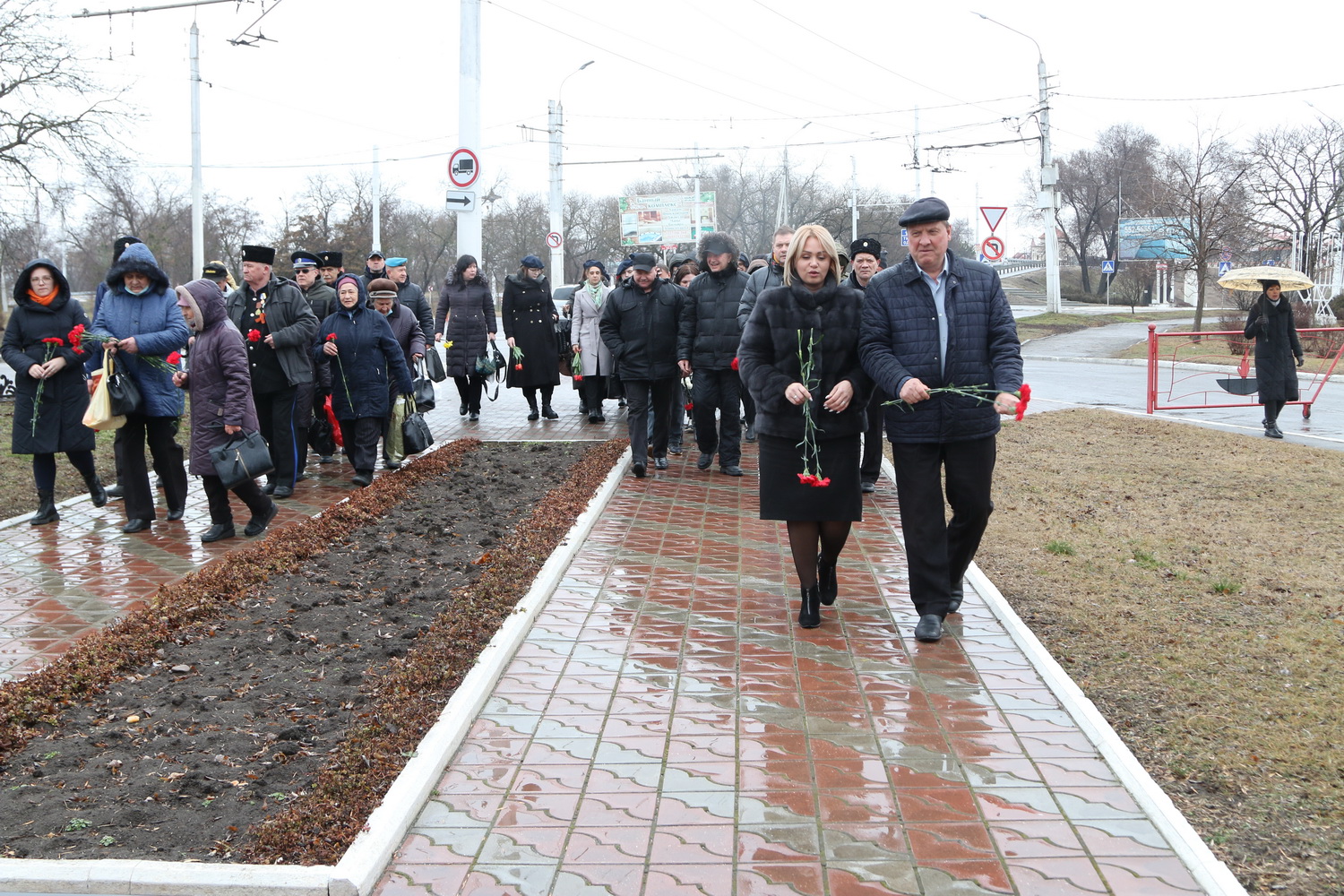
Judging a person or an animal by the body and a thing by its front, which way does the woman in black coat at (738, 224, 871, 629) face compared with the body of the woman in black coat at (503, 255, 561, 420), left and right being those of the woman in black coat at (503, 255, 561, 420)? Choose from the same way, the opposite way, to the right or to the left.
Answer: the same way

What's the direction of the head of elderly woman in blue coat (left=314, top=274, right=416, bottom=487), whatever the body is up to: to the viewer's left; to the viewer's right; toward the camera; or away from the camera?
toward the camera

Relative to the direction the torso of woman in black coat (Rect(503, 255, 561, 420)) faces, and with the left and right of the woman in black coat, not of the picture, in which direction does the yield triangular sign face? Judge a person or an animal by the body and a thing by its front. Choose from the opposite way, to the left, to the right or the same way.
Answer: the same way

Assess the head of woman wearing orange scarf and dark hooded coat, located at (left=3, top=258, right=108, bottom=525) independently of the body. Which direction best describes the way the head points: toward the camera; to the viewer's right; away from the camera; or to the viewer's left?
toward the camera

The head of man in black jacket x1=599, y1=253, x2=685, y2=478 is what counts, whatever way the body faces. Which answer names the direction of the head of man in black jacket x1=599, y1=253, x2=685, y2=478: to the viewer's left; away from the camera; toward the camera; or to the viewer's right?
toward the camera

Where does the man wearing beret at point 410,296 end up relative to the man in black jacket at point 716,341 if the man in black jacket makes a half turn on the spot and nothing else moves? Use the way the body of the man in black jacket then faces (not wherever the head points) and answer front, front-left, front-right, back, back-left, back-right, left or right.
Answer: front-left

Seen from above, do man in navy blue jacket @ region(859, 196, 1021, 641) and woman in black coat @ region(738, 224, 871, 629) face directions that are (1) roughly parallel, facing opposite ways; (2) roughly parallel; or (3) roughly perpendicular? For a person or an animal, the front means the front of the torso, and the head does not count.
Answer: roughly parallel

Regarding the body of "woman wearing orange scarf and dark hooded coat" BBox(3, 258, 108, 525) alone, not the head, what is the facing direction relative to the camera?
toward the camera

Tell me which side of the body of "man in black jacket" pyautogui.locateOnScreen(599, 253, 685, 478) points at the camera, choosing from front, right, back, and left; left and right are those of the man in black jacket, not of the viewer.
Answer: front

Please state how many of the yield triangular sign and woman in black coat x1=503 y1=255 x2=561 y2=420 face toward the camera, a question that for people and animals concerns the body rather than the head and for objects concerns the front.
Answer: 2

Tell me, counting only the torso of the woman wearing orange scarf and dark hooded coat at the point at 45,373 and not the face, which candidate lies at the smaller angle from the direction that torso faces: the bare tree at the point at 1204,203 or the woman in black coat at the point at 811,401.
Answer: the woman in black coat

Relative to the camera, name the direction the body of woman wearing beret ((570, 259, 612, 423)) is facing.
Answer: toward the camera
